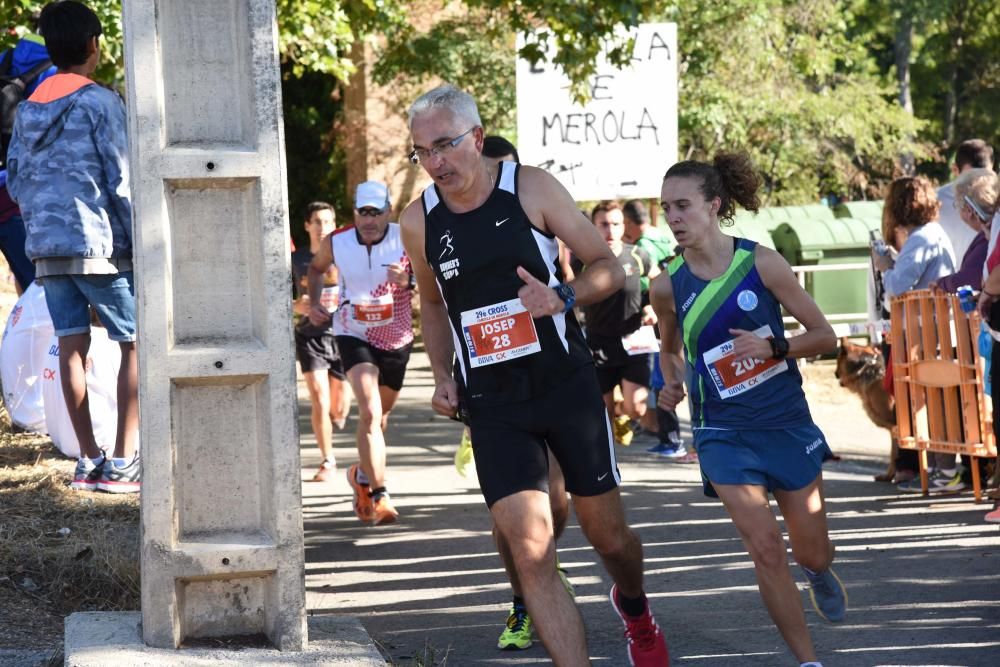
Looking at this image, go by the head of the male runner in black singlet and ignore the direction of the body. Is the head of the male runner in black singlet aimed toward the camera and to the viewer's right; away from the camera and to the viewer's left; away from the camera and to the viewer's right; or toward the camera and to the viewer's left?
toward the camera and to the viewer's left

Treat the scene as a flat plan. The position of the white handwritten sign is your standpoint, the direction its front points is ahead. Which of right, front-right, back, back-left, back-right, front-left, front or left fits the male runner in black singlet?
front

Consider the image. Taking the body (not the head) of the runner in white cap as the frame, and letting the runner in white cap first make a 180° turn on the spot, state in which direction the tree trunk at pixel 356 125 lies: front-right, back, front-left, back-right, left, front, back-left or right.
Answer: front

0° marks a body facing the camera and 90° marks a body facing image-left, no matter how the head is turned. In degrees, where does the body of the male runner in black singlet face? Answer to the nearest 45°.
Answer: approximately 45°

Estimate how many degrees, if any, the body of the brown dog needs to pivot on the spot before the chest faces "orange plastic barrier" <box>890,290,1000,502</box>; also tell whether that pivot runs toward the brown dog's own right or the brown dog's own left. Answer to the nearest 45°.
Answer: approximately 135° to the brown dog's own left

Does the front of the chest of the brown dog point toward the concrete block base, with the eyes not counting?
no

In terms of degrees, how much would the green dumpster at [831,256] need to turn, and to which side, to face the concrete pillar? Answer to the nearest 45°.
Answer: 0° — it already faces it

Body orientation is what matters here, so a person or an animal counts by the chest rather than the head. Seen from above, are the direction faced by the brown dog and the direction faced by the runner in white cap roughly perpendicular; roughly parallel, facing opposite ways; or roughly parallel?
roughly perpendicular

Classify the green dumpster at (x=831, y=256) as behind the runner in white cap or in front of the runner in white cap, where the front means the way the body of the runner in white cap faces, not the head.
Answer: behind

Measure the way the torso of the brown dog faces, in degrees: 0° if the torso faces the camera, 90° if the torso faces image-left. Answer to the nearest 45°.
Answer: approximately 90°

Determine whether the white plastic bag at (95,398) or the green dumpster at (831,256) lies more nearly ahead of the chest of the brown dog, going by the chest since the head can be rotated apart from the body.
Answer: the white plastic bag

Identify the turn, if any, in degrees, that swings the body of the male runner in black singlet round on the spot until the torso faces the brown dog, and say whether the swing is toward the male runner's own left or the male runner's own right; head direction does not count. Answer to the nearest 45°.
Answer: approximately 180°

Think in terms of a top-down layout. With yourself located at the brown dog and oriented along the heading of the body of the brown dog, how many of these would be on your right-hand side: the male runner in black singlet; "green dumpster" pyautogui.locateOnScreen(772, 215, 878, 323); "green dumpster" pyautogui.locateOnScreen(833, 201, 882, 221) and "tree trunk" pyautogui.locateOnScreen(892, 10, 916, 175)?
3

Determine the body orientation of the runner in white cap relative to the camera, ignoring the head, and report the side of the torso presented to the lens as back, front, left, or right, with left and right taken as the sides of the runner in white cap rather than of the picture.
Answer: front

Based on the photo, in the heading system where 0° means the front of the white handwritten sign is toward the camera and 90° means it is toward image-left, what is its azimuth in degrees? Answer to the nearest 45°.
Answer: approximately 0°

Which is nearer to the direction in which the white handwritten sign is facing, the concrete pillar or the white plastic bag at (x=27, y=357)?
the concrete pillar

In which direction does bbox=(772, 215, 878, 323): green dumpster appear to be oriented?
toward the camera

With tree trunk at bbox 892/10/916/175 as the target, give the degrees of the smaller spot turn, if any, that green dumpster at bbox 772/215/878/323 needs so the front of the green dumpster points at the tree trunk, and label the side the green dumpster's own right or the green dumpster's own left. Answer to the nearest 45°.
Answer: approximately 180°
